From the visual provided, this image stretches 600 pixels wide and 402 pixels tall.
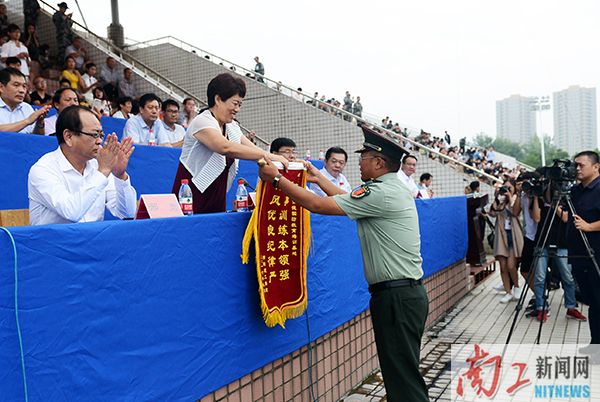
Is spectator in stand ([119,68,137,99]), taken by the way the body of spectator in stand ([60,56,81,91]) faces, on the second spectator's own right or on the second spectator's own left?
on the second spectator's own left

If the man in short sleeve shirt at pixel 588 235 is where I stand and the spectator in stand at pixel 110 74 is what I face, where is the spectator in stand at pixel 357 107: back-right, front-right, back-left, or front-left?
front-right

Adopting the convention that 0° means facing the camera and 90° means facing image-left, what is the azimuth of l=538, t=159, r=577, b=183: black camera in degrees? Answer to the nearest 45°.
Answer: approximately 90°

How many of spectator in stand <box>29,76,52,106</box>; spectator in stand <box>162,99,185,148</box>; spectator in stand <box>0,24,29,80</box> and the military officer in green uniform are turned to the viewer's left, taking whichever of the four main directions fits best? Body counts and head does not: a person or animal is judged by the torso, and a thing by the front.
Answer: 1

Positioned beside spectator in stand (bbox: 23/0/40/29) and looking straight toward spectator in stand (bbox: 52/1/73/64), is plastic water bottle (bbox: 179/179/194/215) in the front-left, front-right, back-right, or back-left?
front-right

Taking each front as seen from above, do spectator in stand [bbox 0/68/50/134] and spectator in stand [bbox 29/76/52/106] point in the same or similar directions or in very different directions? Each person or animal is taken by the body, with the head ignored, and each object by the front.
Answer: same or similar directions

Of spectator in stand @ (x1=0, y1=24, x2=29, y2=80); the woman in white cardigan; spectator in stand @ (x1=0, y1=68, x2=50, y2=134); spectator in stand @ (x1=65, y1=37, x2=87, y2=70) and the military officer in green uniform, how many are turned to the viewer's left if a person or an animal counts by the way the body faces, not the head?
1

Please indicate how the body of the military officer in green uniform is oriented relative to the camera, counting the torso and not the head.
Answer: to the viewer's left

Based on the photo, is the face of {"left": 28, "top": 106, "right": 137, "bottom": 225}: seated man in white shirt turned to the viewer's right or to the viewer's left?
to the viewer's right

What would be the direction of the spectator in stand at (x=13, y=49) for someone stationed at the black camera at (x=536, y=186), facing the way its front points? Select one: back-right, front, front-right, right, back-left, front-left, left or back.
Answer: front-right

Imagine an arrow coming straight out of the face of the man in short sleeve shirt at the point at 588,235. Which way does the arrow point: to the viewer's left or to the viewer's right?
to the viewer's left

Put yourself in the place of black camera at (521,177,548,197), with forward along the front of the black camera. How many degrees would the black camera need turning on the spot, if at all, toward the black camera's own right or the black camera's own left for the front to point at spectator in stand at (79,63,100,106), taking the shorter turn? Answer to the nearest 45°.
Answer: approximately 45° to the black camera's own right

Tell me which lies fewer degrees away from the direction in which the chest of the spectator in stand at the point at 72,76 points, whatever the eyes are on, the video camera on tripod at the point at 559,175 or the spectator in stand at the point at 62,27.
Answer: the video camera on tripod

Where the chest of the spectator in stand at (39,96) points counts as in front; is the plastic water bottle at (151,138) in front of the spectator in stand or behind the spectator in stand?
in front
